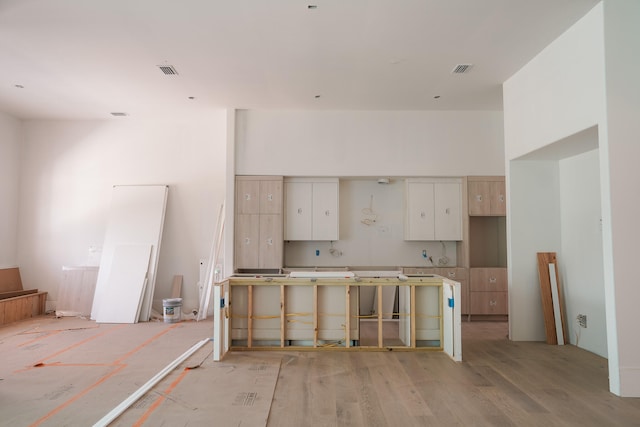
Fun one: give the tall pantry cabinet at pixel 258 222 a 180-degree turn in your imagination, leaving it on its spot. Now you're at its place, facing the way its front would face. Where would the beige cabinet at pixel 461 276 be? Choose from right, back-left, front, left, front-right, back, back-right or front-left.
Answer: right

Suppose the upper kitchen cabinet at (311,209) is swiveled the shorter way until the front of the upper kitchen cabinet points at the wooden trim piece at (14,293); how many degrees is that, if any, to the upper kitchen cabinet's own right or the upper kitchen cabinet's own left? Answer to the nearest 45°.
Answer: approximately 90° to the upper kitchen cabinet's own right

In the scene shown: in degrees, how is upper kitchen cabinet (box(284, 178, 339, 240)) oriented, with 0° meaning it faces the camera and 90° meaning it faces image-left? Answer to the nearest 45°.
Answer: approximately 0°

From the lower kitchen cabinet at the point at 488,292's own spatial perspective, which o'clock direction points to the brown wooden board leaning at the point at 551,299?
The brown wooden board leaning is roughly at 11 o'clock from the lower kitchen cabinet.

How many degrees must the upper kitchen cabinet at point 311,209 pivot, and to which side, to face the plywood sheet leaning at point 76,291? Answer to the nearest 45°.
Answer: approximately 90° to its right

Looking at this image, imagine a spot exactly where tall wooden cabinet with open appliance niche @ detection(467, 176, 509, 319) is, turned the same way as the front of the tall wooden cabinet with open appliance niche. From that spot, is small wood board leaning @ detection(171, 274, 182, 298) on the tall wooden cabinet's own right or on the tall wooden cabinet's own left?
on the tall wooden cabinet's own right

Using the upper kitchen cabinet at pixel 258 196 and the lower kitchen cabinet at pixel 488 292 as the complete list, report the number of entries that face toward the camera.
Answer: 2

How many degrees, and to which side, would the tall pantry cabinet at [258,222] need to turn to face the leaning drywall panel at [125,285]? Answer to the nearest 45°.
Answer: approximately 90° to its right

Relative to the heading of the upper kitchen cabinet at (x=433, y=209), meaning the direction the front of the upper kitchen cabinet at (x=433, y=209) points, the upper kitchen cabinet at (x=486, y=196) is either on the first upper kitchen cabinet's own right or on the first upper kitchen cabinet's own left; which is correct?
on the first upper kitchen cabinet's own left

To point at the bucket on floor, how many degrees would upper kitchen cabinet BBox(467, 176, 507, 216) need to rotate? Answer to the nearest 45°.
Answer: approximately 45° to its right

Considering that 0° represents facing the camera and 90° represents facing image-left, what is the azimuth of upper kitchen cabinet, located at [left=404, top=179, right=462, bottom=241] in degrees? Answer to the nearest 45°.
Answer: approximately 0°
